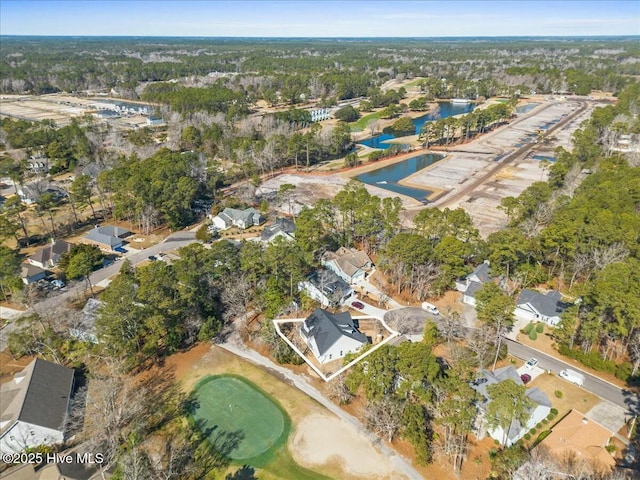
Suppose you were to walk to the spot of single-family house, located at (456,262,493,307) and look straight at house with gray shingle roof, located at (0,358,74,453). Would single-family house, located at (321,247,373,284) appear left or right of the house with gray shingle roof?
right

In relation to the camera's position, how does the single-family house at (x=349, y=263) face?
facing the viewer and to the right of the viewer

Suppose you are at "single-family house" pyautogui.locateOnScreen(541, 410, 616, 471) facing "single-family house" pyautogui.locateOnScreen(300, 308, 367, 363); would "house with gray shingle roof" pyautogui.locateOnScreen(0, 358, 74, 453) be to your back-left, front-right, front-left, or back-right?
front-left

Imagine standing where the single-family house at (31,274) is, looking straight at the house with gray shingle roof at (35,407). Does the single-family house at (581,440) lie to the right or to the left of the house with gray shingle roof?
left

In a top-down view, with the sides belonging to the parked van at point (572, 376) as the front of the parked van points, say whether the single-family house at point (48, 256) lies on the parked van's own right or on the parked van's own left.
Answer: on the parked van's own right

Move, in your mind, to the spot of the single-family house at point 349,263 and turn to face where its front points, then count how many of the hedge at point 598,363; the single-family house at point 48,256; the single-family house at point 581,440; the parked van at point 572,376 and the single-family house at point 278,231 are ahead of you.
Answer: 3

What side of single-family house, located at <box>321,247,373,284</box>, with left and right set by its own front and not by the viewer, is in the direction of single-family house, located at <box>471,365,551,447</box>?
front

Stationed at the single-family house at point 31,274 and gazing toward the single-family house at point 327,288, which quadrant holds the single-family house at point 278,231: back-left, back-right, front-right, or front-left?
front-left

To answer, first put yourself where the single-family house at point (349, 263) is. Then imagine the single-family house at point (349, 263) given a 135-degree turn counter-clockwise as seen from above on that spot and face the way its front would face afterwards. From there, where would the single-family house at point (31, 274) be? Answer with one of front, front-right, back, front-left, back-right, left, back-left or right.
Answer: left

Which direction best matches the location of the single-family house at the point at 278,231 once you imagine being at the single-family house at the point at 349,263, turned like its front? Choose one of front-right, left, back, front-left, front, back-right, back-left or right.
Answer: back
